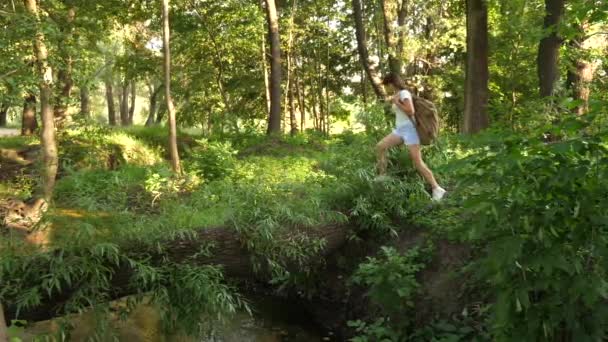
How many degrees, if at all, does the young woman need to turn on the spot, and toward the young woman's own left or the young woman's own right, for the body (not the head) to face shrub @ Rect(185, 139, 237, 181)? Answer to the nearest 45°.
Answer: approximately 45° to the young woman's own right

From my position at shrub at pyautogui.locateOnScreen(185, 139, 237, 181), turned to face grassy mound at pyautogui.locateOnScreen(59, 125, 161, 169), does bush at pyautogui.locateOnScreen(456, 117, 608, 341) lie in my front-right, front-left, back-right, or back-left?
back-left

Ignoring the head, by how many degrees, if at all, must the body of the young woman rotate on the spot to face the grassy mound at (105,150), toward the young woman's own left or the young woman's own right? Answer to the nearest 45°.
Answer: approximately 45° to the young woman's own right

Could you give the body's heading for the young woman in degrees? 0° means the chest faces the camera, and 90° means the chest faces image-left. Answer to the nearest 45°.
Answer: approximately 90°

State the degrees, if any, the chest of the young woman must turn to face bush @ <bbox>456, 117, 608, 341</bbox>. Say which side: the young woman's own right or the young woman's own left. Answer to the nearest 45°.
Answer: approximately 90° to the young woman's own left
